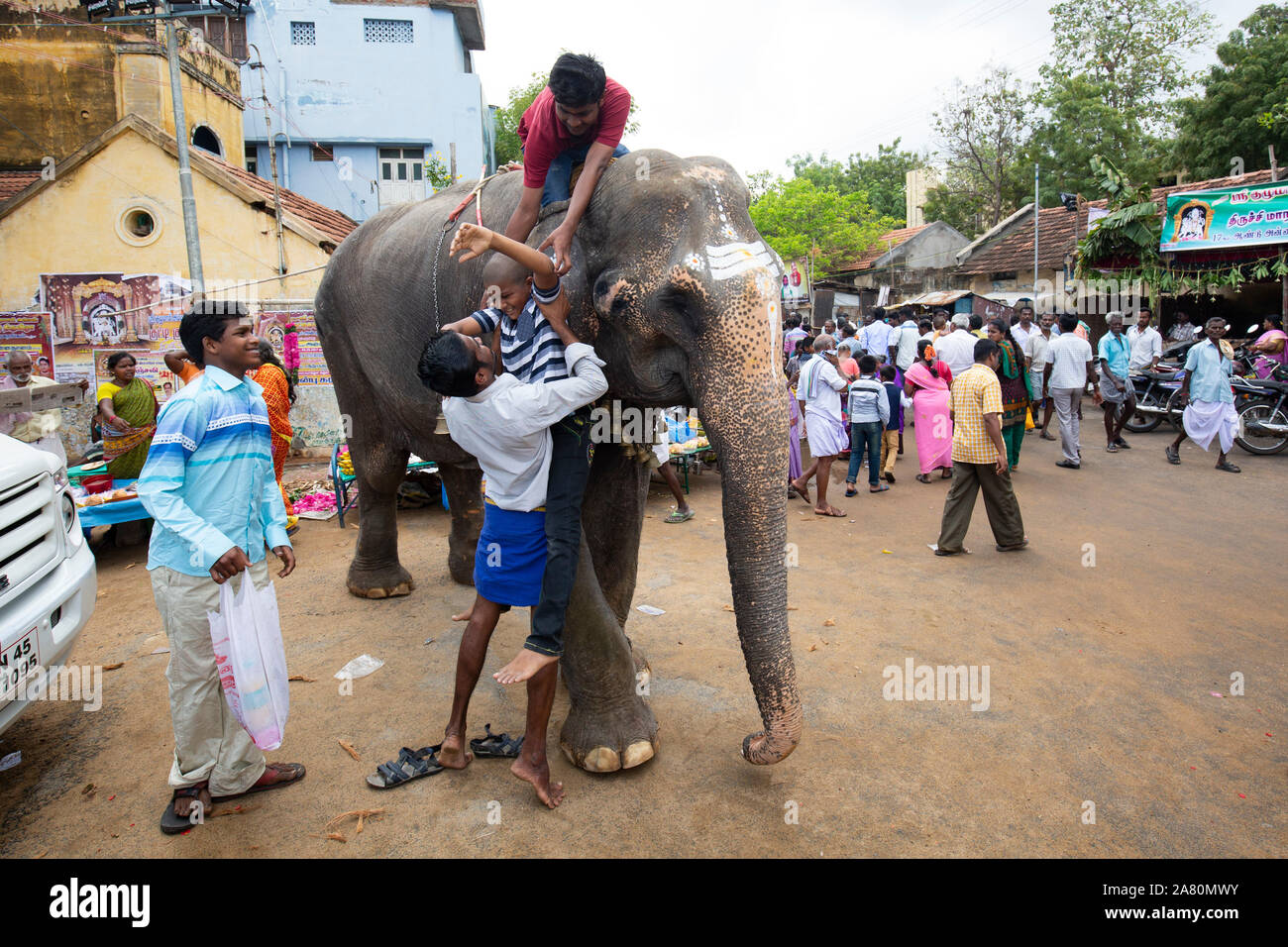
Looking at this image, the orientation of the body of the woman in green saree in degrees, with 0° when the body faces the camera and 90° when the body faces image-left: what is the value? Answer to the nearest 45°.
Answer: approximately 315°

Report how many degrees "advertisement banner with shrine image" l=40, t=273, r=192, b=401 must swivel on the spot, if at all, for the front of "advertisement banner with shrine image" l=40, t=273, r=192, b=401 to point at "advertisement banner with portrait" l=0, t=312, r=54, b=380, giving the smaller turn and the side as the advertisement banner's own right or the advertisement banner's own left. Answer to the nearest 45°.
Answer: approximately 90° to the advertisement banner's own right

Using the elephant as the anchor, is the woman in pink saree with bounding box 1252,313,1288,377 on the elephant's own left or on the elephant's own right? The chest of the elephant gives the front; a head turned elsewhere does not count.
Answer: on the elephant's own left

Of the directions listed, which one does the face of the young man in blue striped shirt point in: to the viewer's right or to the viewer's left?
to the viewer's right

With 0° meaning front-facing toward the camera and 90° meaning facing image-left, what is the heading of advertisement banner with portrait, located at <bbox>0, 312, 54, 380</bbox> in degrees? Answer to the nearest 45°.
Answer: approximately 0°

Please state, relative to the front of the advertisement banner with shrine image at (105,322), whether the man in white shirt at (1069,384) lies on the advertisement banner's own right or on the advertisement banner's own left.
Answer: on the advertisement banner's own left

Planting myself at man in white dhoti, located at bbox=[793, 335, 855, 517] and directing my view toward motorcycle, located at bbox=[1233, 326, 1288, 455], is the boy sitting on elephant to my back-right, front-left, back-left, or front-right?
back-right

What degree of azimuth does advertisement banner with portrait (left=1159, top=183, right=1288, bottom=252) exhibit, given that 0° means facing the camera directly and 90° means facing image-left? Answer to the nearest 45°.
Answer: approximately 0°

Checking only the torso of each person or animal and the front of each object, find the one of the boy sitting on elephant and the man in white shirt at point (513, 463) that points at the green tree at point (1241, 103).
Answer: the man in white shirt

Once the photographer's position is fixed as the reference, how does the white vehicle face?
facing the viewer and to the right of the viewer

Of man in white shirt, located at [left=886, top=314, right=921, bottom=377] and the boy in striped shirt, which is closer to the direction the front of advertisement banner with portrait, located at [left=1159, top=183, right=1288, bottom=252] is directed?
the boy in striped shirt

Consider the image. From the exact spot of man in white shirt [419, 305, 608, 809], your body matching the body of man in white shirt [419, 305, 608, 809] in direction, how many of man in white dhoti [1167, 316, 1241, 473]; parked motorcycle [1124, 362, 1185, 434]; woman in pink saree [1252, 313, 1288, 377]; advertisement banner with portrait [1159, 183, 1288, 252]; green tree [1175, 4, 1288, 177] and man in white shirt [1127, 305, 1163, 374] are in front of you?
6
